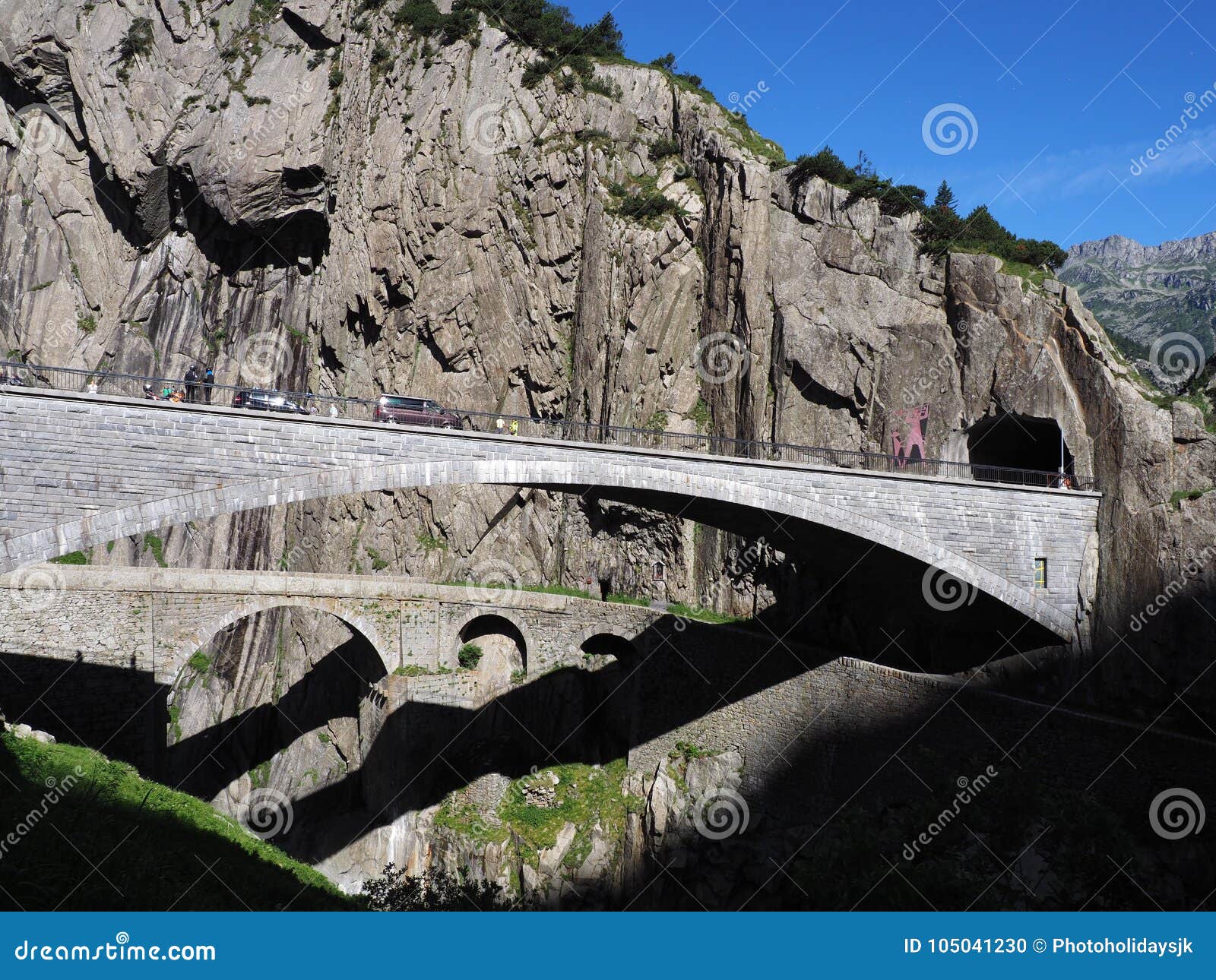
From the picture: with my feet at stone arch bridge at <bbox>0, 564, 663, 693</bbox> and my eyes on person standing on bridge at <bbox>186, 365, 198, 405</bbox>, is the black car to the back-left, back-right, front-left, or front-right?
front-left

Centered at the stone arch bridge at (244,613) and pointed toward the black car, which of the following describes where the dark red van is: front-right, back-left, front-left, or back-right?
front-left

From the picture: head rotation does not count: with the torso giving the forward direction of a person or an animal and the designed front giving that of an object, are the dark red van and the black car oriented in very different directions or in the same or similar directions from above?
same or similar directions

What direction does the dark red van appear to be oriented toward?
to the viewer's right

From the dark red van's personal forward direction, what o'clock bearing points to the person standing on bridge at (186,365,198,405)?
The person standing on bridge is roughly at 7 o'clock from the dark red van.
